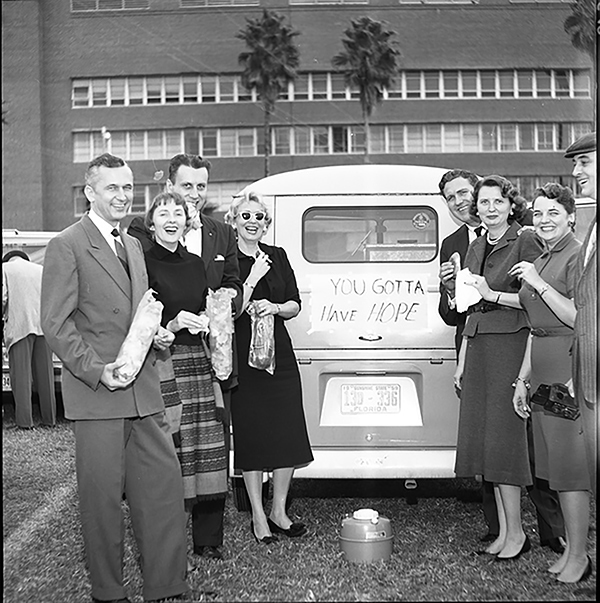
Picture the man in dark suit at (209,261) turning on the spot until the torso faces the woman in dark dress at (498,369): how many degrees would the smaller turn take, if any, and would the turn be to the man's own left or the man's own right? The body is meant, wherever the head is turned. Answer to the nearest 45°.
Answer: approximately 90° to the man's own left

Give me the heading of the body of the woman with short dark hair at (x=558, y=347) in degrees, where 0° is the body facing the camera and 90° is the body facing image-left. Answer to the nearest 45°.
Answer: approximately 45°

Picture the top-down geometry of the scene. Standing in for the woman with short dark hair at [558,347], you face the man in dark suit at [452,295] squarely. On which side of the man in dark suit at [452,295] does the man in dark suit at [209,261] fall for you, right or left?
left

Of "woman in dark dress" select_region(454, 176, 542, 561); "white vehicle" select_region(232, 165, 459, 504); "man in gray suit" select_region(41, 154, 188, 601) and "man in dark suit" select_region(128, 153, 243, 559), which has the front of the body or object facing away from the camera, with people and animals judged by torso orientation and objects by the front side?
the white vehicle

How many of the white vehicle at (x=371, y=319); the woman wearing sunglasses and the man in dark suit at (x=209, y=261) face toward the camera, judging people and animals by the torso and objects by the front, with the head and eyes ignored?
2

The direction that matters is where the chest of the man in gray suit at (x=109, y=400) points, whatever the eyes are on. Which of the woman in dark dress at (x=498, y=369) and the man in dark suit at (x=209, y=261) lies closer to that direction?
the woman in dark dress

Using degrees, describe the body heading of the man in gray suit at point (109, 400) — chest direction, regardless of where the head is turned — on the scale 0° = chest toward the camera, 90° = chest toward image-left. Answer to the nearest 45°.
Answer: approximately 315°

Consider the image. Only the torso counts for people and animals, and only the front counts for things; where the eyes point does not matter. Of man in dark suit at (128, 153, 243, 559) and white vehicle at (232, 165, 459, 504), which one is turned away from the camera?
the white vehicle

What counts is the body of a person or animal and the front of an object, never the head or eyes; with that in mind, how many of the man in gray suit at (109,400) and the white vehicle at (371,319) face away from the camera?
1
